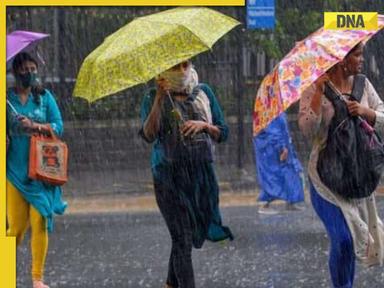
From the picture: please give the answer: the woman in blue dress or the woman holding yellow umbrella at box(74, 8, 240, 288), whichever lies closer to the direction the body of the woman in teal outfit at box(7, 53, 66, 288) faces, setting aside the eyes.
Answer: the woman holding yellow umbrella

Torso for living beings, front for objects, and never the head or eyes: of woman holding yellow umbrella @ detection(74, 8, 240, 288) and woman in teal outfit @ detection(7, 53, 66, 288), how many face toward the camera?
2

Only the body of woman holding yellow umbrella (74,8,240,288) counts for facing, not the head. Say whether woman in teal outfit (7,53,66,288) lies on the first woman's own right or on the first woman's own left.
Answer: on the first woman's own right

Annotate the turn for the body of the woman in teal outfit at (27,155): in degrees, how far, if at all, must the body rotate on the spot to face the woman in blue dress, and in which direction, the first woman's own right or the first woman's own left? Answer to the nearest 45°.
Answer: approximately 135° to the first woman's own left

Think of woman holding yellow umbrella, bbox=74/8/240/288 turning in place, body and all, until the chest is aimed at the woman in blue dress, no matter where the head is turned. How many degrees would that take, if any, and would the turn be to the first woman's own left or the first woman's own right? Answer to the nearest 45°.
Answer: approximately 180°

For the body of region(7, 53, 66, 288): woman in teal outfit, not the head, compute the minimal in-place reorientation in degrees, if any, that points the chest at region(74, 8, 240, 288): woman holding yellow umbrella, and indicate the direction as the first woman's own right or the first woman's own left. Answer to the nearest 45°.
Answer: approximately 45° to the first woman's own left
